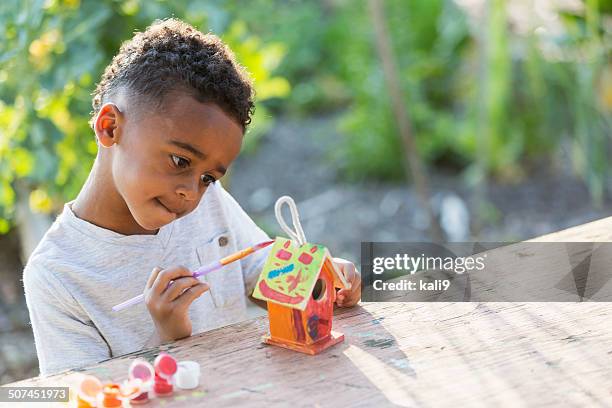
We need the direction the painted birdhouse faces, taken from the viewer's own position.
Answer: facing the viewer and to the right of the viewer
